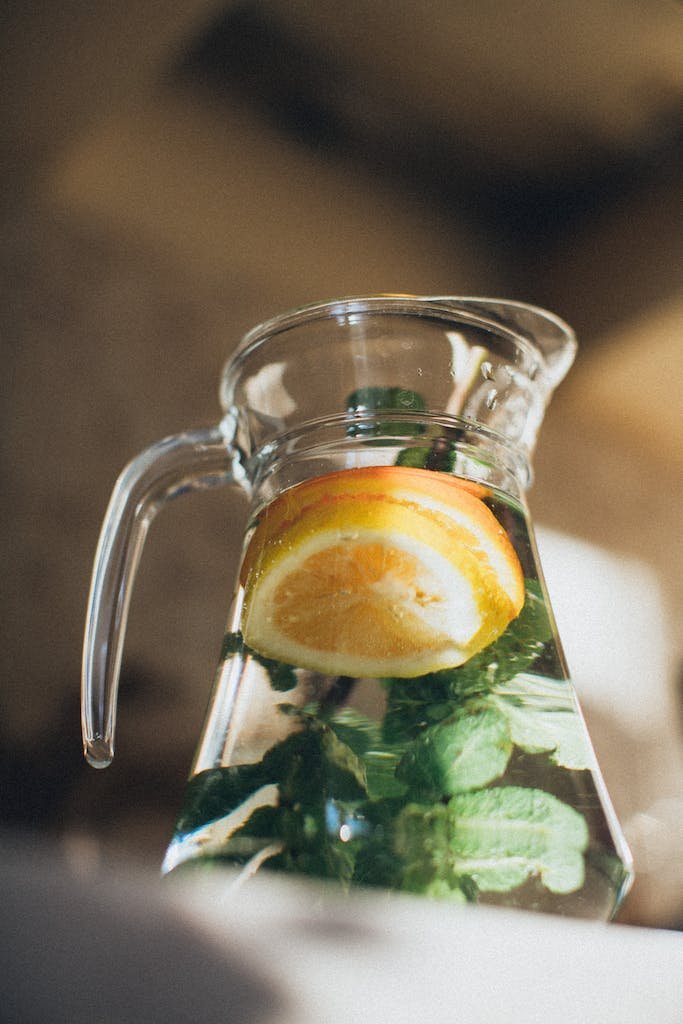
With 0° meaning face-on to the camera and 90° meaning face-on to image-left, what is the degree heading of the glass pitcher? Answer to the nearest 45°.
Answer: approximately 270°
